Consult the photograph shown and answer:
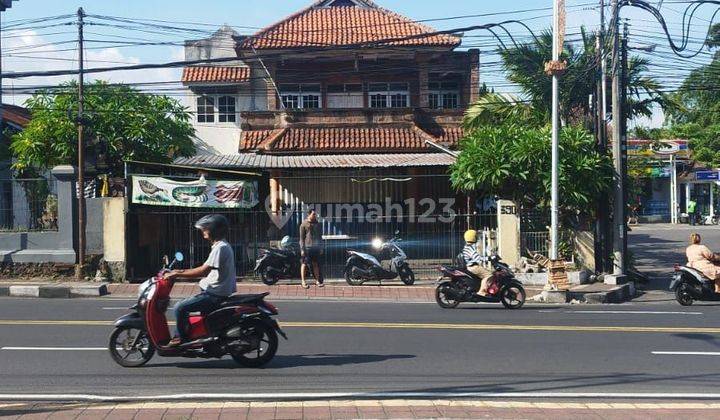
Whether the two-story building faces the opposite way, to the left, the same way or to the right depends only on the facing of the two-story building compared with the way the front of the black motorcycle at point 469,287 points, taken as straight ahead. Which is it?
to the right

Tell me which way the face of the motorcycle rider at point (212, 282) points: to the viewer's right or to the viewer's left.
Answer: to the viewer's left

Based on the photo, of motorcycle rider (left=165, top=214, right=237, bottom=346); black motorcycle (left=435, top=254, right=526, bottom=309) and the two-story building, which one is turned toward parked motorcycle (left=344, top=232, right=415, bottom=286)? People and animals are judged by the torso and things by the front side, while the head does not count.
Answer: the two-story building

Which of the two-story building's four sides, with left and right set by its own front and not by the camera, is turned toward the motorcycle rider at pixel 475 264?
front

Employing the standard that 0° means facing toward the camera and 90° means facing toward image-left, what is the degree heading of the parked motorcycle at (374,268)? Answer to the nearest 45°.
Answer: approximately 270°

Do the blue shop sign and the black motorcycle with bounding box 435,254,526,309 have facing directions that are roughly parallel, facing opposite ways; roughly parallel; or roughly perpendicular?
roughly perpendicular

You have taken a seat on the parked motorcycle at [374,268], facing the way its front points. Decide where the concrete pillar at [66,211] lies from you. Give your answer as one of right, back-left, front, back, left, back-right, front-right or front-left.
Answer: back

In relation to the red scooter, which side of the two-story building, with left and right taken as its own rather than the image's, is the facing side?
front

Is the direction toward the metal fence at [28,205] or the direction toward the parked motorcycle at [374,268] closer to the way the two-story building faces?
the parked motorcycle

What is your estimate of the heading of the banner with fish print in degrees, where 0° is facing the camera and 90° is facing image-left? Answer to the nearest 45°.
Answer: approximately 0°

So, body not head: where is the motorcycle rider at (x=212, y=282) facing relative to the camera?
to the viewer's left

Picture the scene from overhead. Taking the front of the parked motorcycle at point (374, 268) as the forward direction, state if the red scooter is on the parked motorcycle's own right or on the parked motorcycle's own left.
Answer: on the parked motorcycle's own right

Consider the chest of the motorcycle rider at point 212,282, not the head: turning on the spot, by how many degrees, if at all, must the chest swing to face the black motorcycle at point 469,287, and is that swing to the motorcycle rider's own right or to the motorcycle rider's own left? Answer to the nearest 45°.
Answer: approximately 135° to the motorcycle rider's own right

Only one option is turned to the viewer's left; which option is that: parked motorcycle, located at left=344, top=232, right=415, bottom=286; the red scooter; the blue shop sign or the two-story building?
the red scooter
